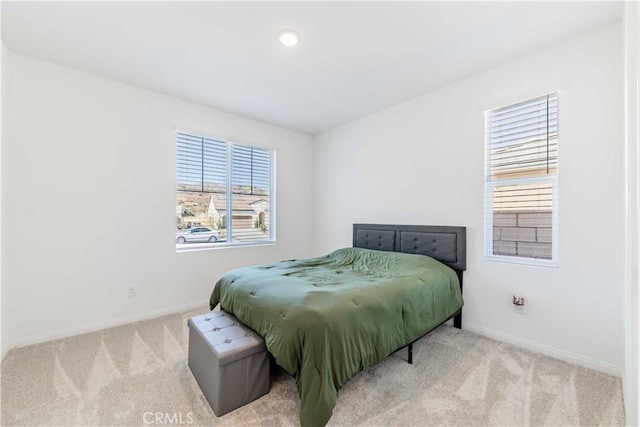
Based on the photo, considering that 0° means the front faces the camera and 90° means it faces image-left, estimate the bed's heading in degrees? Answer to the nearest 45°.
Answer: approximately 45°

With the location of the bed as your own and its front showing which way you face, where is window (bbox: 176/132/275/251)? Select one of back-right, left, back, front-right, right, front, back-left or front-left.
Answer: right

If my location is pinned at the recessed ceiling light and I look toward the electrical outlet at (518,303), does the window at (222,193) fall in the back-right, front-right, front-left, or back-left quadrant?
back-left

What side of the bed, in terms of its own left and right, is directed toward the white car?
right

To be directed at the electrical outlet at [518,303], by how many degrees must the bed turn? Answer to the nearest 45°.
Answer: approximately 135° to its left

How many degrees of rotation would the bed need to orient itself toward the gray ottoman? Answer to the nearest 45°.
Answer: approximately 45° to its right

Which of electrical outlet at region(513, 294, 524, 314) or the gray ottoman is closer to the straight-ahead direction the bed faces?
the gray ottoman
